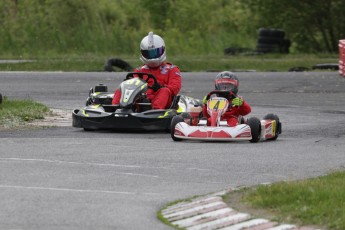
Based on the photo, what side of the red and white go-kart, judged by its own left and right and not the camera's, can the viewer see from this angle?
front

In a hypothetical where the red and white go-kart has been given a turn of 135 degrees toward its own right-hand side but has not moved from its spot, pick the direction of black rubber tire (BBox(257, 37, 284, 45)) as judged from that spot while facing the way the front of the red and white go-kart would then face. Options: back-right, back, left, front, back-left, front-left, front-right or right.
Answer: front-right

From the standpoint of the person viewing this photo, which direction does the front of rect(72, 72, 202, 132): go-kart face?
facing the viewer and to the left of the viewer

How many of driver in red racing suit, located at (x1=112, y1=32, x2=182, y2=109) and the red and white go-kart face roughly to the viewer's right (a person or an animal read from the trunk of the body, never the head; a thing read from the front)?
0

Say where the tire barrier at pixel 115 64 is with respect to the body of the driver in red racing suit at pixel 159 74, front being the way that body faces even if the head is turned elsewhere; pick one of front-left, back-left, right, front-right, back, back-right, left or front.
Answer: back-right

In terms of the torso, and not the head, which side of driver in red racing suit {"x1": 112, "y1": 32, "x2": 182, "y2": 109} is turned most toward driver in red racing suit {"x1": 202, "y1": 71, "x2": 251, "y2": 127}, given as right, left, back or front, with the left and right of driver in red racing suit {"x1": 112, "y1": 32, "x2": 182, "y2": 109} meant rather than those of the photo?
left
